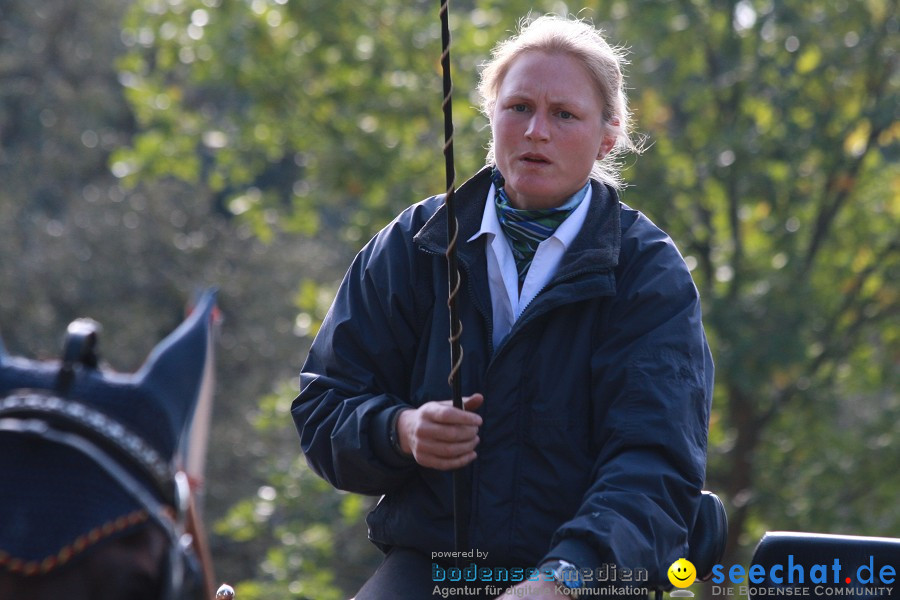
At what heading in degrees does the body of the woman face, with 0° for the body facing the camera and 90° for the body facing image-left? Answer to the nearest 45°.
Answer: approximately 45°

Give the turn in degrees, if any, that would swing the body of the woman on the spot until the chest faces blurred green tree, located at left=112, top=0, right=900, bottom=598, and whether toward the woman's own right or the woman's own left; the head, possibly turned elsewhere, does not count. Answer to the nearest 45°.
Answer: approximately 135° to the woman's own right
